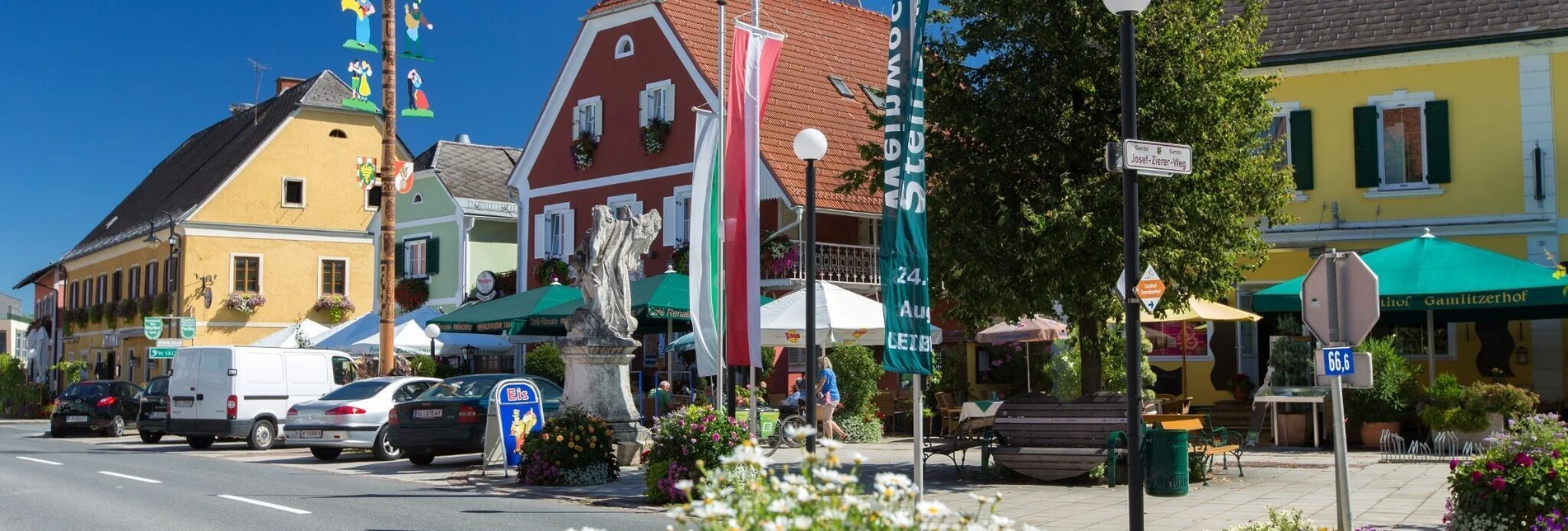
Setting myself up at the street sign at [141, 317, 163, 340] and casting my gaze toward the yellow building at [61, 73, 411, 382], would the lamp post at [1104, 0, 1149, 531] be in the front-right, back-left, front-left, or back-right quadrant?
back-right

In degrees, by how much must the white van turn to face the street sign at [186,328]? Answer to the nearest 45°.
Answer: approximately 45° to its left

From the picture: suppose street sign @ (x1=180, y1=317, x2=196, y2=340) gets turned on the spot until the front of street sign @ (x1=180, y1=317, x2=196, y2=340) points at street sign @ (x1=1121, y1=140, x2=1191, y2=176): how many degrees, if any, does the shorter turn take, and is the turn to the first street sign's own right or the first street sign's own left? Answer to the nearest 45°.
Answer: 0° — it already faces it

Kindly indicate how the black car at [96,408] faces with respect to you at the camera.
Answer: facing away from the viewer and to the right of the viewer

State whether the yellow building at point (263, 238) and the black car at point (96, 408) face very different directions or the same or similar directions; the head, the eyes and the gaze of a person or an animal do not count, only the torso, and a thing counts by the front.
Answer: very different directions

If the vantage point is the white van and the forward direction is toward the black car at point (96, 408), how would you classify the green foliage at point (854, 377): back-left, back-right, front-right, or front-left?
back-right

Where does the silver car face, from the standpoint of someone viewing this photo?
facing away from the viewer and to the right of the viewer

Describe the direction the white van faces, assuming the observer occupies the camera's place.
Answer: facing away from the viewer and to the right of the viewer

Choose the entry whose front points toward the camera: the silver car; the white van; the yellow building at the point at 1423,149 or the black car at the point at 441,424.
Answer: the yellow building
